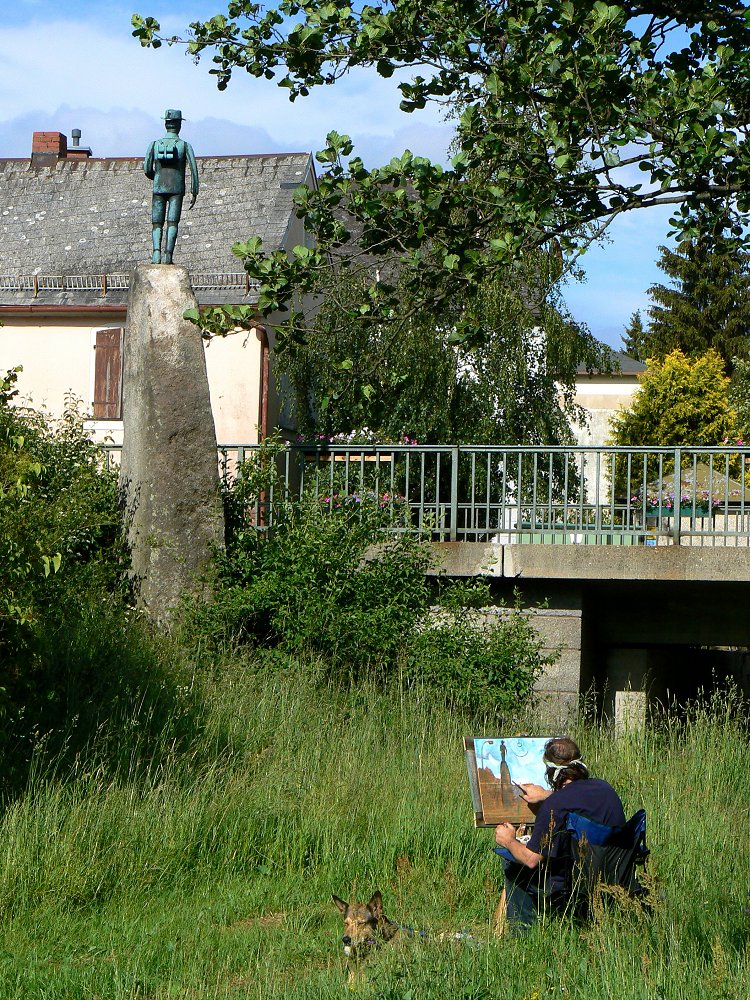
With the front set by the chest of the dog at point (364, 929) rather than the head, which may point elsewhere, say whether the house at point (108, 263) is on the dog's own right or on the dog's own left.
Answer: on the dog's own right

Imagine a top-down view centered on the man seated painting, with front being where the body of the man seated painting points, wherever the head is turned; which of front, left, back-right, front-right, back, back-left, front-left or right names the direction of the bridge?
front-right

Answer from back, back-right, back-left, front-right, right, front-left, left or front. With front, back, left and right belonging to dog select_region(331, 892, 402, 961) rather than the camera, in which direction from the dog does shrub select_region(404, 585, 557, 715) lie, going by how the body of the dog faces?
back-right

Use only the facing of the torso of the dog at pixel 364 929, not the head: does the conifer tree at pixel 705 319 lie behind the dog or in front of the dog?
behind

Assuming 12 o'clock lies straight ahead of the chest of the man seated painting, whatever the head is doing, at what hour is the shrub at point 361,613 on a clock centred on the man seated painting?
The shrub is roughly at 1 o'clock from the man seated painting.

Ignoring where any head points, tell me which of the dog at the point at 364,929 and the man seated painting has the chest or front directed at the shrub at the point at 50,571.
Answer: the man seated painting

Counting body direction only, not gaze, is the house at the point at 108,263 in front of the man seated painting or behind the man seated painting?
in front

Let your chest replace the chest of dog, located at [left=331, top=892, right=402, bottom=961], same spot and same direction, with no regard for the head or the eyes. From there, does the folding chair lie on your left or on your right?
on your left

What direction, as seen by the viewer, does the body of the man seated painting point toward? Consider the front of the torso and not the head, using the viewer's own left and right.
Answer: facing away from the viewer and to the left of the viewer

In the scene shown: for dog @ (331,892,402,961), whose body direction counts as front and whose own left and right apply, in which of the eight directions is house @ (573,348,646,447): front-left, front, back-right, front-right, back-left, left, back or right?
back-right

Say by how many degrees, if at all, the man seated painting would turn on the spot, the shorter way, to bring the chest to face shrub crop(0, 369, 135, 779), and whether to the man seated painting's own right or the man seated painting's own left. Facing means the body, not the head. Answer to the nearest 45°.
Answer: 0° — they already face it

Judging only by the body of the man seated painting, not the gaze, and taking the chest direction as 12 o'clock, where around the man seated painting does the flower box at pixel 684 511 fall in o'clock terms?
The flower box is roughly at 2 o'clock from the man seated painting.

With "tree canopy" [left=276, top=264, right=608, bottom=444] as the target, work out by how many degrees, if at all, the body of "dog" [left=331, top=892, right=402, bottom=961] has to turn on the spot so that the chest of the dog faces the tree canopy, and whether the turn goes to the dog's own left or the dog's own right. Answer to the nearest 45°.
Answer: approximately 135° to the dog's own right
